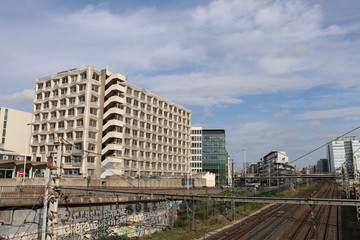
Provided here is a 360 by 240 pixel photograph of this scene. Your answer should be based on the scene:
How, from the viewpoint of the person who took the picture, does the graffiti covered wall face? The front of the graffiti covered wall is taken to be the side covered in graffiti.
facing the viewer and to the right of the viewer

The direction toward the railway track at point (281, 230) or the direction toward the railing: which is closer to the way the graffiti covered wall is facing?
the railway track

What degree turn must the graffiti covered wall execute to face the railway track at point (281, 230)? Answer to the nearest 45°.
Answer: approximately 45° to its left
